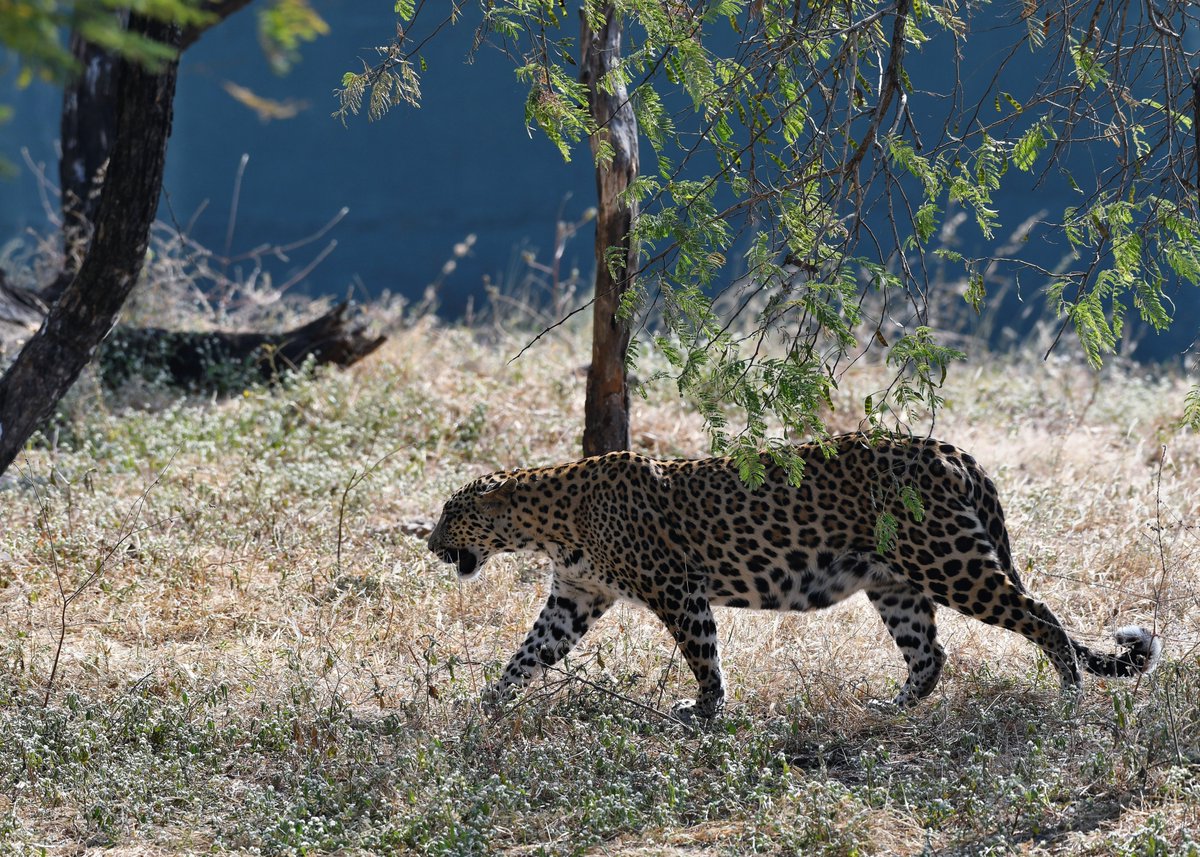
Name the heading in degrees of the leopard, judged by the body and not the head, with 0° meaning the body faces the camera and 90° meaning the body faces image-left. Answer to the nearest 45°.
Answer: approximately 90°

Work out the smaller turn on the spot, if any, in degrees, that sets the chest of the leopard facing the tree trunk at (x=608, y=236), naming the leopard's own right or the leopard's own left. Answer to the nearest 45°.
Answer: approximately 45° to the leopard's own right
